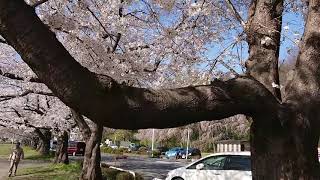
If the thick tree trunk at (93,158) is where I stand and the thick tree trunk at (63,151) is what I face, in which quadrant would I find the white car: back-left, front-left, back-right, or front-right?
back-right

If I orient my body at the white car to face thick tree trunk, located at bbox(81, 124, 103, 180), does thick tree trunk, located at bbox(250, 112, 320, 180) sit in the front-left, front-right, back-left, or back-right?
back-left

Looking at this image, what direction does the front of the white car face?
to the viewer's left

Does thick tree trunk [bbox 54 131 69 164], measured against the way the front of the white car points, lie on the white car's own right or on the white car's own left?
on the white car's own right

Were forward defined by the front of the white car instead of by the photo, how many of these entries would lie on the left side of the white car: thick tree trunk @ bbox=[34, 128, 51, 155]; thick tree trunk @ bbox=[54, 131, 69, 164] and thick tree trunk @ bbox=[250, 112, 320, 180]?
1

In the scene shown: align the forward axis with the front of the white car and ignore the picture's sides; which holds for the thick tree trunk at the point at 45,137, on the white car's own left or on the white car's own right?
on the white car's own right

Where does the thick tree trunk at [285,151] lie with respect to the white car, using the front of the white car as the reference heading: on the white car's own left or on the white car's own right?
on the white car's own left
